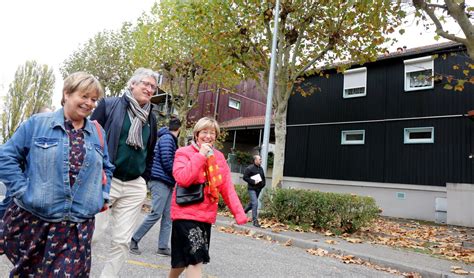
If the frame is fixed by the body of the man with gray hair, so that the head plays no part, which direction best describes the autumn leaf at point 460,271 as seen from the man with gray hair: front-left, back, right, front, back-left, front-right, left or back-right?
front-left

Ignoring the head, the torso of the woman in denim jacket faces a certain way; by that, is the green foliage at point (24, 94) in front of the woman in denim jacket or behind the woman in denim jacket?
behind

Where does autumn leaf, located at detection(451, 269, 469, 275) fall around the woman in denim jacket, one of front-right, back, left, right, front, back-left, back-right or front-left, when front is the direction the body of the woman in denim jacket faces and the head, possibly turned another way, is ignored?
front-left

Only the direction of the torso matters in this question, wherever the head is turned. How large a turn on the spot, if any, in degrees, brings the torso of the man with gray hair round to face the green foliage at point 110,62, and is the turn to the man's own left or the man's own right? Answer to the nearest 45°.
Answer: approximately 135° to the man's own left

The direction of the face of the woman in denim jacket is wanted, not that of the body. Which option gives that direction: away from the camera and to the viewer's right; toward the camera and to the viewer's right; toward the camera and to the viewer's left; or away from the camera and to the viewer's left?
toward the camera and to the viewer's right

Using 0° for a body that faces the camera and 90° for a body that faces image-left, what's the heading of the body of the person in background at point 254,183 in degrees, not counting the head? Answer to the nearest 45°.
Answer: approximately 315°
